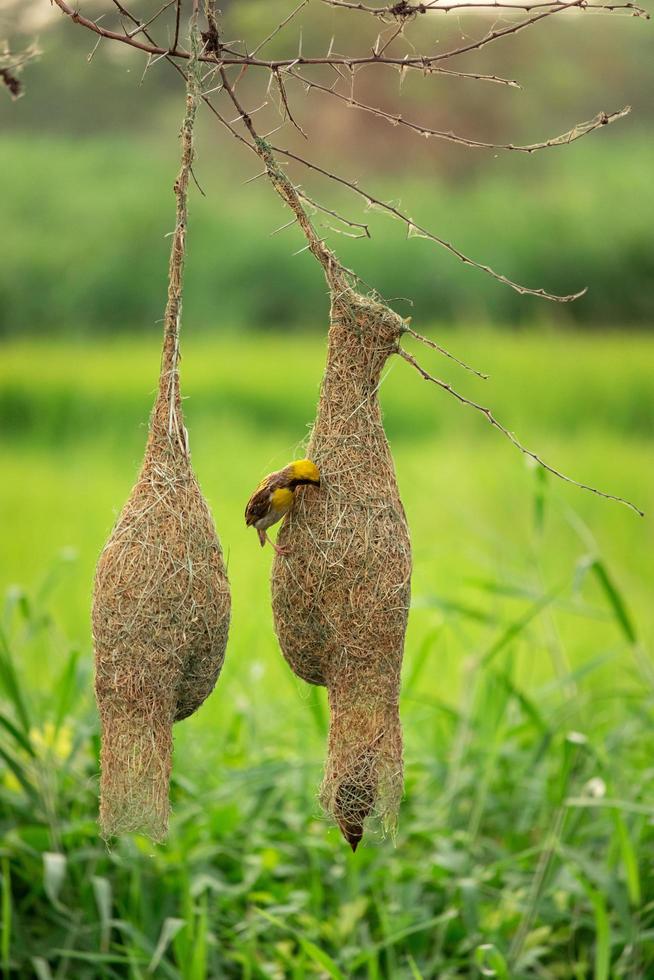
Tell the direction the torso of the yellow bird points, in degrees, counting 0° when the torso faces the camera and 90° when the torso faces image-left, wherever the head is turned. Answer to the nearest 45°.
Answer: approximately 270°
